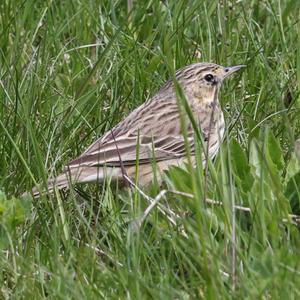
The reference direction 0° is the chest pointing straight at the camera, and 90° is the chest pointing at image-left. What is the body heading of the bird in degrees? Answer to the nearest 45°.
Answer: approximately 270°
